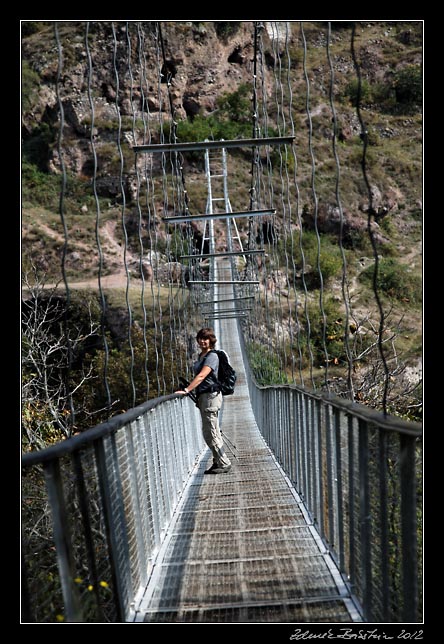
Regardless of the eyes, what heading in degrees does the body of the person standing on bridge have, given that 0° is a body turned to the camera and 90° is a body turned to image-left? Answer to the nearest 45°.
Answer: approximately 90°

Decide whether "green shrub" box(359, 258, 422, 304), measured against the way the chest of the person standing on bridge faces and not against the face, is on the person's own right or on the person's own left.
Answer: on the person's own right
